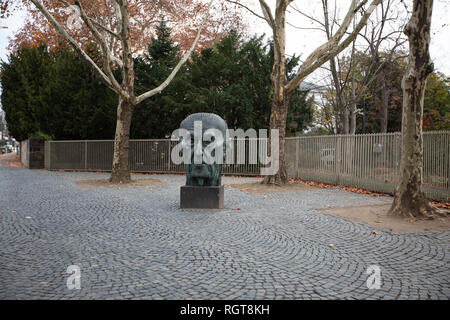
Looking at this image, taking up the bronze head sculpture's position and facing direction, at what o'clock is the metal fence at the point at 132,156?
The metal fence is roughly at 4 o'clock from the bronze head sculpture.

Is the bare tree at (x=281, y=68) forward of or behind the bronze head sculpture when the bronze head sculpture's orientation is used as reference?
behind

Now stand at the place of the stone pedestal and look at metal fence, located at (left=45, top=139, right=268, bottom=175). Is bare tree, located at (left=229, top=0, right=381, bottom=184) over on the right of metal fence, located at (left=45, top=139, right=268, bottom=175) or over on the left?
right

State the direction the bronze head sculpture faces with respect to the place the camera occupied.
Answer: facing the viewer and to the left of the viewer

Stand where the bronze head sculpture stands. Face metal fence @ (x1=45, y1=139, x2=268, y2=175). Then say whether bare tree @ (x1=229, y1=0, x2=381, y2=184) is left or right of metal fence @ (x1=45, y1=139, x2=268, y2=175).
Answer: right
